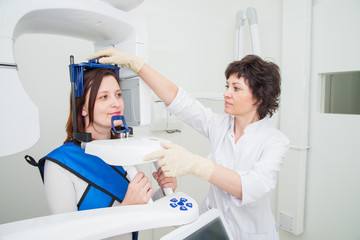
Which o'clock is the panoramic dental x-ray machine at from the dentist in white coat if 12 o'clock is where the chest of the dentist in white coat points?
The panoramic dental x-ray machine is roughly at 12 o'clock from the dentist in white coat.

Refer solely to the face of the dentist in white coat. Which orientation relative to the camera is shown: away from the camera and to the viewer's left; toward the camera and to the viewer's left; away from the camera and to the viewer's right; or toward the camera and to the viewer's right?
toward the camera and to the viewer's left

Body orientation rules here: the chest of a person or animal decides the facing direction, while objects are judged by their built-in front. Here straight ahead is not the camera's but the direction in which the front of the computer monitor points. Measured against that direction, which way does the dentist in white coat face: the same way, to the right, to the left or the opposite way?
to the right

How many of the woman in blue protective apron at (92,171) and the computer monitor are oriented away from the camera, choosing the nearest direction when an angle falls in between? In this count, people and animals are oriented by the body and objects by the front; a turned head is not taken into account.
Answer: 0

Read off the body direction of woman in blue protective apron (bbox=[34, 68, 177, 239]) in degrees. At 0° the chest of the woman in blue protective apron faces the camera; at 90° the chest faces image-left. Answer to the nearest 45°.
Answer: approximately 315°

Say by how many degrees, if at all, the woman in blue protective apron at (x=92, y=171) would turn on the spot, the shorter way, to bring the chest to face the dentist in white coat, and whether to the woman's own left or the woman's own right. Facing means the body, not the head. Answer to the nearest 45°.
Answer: approximately 45° to the woman's own left

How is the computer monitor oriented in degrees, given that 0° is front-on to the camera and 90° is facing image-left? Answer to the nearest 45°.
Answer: approximately 315°

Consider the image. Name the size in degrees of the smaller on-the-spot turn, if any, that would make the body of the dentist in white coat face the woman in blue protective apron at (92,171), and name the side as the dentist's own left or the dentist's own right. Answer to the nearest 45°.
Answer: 0° — they already face them

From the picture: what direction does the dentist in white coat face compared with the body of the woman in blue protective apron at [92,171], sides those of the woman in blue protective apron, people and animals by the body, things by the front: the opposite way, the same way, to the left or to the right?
to the right
